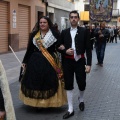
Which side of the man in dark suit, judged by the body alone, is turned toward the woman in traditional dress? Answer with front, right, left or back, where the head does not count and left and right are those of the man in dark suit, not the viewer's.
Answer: right

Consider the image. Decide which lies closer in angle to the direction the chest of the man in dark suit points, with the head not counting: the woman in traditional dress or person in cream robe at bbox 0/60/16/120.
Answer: the person in cream robe

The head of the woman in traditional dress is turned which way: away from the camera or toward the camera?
toward the camera

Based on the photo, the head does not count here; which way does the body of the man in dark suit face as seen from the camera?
toward the camera
